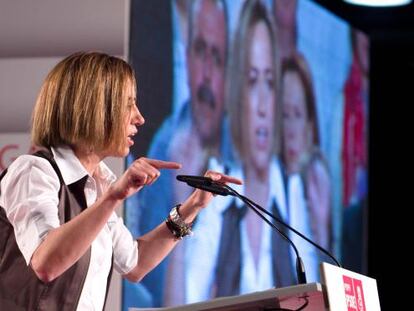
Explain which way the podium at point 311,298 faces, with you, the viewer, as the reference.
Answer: facing the viewer and to the right of the viewer
